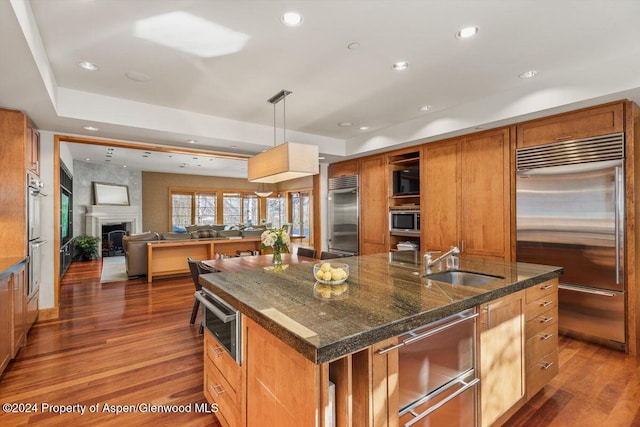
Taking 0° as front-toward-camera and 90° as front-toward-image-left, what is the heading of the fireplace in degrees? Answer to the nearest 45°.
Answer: approximately 0°

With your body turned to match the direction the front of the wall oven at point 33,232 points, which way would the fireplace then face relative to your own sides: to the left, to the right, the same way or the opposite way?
to the right

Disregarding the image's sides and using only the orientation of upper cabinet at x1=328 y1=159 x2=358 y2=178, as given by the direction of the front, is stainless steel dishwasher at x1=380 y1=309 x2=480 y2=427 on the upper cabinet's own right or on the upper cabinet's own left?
on the upper cabinet's own left

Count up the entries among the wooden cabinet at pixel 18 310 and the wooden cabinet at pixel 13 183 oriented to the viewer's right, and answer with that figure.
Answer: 2

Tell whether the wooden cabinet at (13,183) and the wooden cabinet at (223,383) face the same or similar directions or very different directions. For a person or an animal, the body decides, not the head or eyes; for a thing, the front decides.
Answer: very different directions

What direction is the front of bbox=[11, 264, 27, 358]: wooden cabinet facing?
to the viewer's right

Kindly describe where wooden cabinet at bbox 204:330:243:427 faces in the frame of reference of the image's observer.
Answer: facing to the left of the viewer

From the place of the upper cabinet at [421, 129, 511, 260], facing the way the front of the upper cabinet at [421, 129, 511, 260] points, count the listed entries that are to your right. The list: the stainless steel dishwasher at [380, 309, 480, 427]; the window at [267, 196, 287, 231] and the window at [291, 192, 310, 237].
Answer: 2

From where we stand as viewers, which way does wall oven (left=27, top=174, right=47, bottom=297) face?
facing to the right of the viewer
